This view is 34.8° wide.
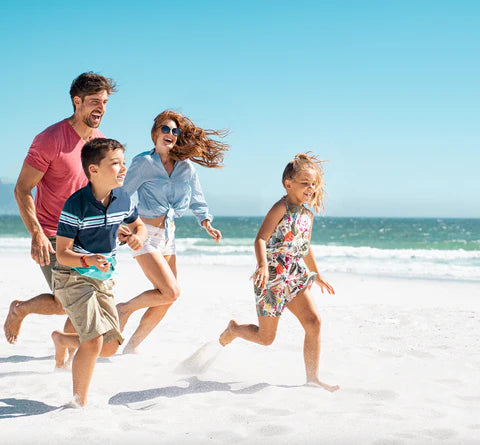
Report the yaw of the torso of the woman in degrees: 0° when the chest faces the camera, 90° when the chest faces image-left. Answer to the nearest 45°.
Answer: approximately 315°

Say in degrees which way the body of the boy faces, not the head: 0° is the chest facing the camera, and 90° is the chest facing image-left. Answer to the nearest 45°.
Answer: approximately 315°

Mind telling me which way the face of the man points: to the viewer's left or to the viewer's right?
to the viewer's right

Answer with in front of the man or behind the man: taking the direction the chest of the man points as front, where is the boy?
in front

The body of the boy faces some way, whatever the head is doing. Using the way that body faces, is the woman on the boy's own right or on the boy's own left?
on the boy's own left

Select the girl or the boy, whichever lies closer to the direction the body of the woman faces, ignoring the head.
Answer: the girl

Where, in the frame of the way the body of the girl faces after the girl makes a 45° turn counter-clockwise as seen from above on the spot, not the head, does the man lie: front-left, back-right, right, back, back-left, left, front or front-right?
back

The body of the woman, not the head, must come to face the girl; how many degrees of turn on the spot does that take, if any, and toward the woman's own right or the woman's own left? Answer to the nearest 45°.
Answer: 0° — they already face them
